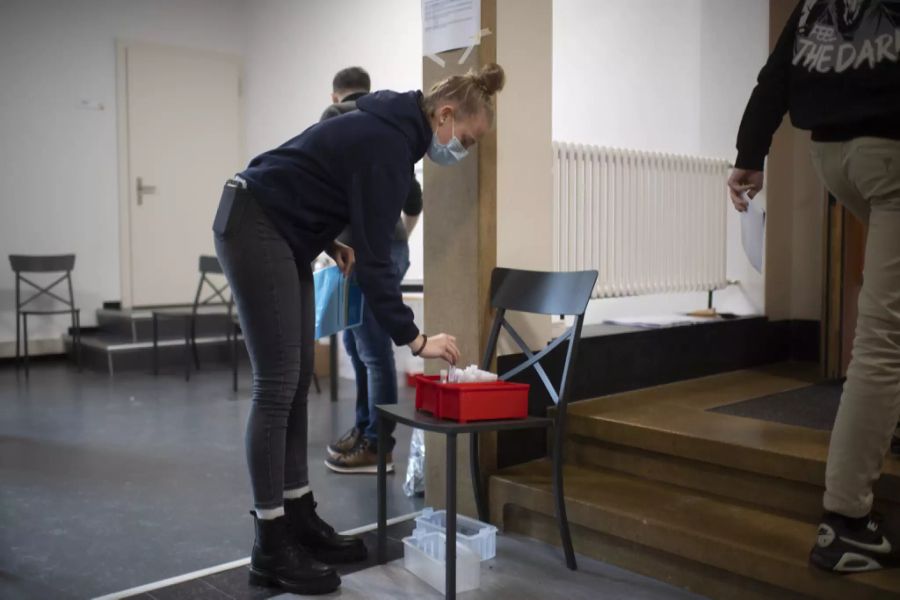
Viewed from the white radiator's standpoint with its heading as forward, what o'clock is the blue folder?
The blue folder is roughly at 3 o'clock from the white radiator.

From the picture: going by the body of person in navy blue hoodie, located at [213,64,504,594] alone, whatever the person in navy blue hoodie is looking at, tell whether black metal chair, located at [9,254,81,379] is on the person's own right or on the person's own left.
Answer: on the person's own left

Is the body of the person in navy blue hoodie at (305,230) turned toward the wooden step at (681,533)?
yes

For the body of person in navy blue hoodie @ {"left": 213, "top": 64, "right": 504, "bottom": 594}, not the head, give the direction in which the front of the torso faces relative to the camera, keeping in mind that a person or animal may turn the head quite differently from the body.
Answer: to the viewer's right

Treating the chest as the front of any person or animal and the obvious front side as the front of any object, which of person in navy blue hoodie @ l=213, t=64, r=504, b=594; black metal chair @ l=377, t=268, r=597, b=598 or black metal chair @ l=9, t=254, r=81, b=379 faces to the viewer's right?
the person in navy blue hoodie

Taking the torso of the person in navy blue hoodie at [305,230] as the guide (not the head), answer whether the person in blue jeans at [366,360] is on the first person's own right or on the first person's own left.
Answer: on the first person's own left

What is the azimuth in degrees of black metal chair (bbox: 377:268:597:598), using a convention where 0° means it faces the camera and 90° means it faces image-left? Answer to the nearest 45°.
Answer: approximately 45°
